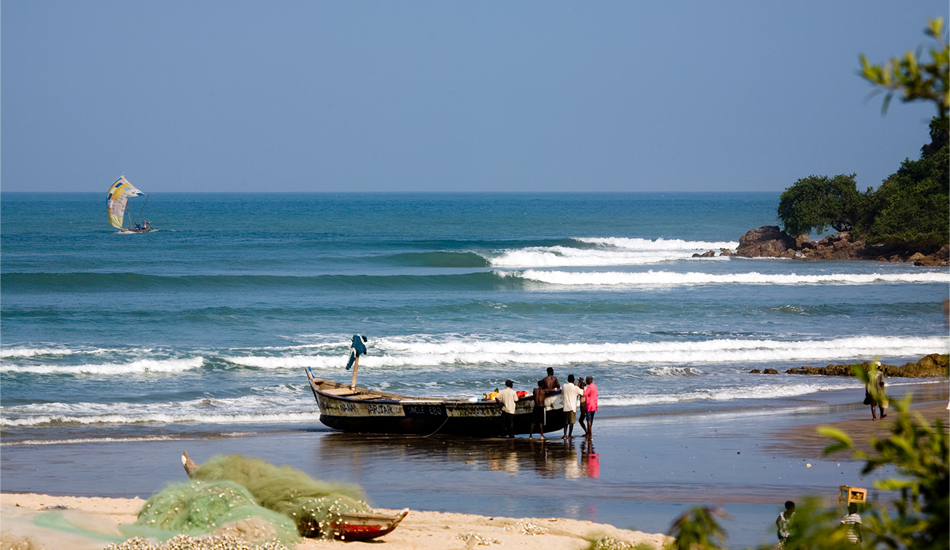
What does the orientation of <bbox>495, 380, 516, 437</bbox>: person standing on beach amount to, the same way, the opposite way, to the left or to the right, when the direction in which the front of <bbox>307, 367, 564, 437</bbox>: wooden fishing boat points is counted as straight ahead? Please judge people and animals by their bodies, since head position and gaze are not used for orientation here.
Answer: to the right

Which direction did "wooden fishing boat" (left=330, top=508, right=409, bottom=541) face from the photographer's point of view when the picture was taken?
facing to the right of the viewer

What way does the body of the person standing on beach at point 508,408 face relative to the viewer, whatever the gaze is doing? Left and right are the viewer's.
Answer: facing away from the viewer

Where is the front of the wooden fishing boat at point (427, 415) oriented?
to the viewer's left

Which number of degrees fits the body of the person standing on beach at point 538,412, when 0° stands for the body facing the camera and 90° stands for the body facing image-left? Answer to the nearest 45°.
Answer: approximately 225°

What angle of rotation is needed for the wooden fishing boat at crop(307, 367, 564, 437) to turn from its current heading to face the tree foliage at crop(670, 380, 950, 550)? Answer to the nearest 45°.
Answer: approximately 90° to its left

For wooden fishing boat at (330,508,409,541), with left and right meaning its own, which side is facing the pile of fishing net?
back
